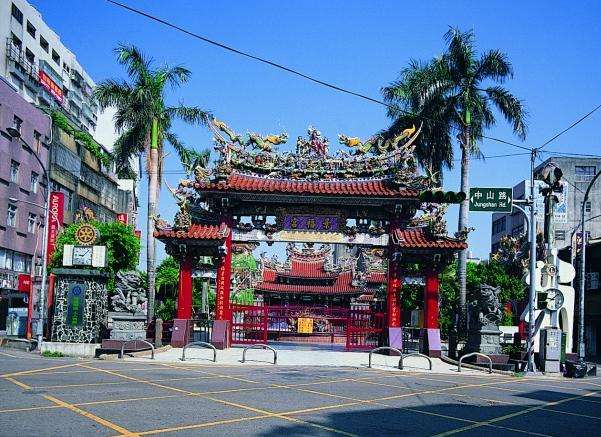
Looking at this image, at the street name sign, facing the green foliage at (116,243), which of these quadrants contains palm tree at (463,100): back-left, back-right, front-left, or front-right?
front-right

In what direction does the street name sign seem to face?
toward the camera

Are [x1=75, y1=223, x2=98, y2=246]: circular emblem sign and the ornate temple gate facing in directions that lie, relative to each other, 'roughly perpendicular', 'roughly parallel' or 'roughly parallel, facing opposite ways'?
roughly parallel

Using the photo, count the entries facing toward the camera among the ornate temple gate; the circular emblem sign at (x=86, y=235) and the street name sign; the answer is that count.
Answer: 3

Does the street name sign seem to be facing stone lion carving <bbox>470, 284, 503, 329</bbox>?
no

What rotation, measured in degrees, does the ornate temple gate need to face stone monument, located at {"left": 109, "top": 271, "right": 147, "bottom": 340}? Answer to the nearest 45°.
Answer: approximately 45° to its right

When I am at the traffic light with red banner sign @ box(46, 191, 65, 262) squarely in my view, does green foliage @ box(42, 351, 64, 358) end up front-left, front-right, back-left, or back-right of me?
front-left

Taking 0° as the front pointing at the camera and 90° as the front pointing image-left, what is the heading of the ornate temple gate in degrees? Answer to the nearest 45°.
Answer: approximately 0°

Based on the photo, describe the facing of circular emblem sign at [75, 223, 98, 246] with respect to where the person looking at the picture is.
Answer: facing the viewer

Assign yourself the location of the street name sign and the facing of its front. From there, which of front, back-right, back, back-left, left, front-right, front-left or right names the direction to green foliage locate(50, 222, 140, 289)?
back-right

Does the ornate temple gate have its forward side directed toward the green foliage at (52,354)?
no

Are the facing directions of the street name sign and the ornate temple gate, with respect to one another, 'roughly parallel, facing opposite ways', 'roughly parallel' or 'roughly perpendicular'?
roughly parallel

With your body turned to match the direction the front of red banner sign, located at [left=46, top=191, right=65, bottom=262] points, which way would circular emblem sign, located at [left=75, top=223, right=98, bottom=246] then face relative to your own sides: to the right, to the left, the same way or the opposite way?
the same way

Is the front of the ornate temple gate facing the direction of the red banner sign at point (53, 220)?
no

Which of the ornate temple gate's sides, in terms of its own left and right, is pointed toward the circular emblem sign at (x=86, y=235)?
right

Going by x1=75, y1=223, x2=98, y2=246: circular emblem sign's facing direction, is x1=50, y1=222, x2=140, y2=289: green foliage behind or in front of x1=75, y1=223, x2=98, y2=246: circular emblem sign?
behind

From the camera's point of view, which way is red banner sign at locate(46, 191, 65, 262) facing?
toward the camera
